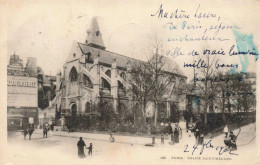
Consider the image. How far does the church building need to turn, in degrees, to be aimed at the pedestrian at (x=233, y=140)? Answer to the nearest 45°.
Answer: approximately 135° to its left

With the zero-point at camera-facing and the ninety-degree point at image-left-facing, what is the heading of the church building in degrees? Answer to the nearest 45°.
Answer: approximately 45°

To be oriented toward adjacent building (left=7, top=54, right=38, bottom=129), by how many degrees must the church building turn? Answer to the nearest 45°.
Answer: approximately 45° to its right

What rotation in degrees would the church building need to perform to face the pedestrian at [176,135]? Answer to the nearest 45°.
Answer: approximately 135° to its left
